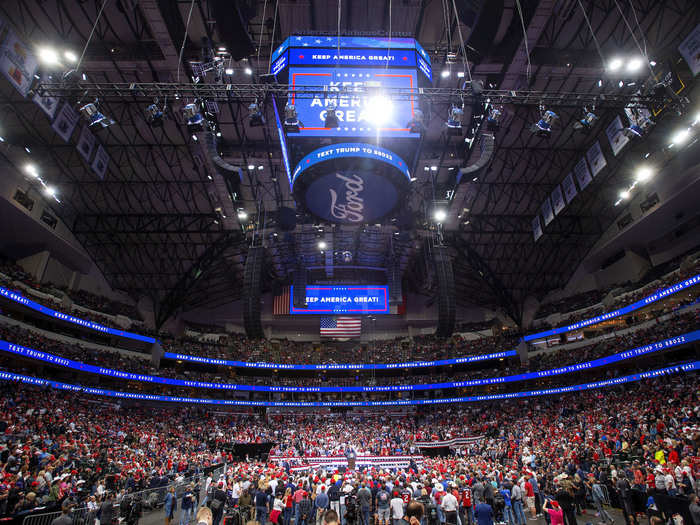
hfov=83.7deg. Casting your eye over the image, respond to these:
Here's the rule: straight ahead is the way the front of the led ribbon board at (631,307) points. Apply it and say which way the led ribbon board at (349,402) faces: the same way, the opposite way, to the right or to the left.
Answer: to the left

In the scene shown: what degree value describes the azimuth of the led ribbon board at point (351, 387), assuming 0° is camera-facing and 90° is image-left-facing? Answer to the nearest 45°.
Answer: approximately 0°

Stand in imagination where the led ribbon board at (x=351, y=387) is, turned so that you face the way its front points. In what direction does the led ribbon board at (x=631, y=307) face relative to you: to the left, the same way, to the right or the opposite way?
to the right

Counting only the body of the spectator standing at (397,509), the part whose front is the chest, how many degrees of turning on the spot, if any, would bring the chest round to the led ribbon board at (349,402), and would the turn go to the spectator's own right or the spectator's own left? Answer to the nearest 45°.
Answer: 0° — they already face it

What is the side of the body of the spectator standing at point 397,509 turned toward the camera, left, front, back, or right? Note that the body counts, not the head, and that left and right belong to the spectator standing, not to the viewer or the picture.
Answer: back

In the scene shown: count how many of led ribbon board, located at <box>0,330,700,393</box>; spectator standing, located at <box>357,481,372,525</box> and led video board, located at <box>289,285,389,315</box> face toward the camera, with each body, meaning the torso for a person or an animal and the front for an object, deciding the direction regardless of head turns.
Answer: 2

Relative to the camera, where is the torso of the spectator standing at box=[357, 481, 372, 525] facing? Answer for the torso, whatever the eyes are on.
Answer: away from the camera

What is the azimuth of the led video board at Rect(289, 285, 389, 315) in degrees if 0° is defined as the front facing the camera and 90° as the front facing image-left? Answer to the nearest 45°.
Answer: approximately 0°

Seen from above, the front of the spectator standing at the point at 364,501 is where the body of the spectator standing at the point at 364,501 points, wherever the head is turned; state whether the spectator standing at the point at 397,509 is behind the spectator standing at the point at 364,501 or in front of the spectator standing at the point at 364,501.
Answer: behind

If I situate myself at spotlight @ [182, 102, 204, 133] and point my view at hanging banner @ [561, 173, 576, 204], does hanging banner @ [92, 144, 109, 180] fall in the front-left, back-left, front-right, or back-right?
back-left

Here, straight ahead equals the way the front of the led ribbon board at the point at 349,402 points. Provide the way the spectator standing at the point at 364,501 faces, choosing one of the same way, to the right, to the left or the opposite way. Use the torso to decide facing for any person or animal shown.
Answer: the opposite way
